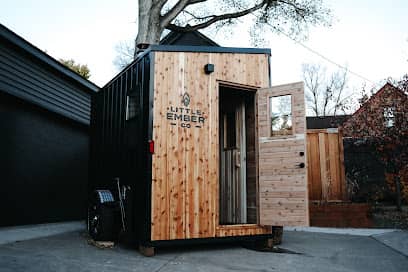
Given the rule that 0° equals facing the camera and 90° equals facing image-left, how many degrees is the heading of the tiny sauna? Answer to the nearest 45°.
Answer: approximately 0°

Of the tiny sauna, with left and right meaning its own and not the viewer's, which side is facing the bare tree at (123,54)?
back

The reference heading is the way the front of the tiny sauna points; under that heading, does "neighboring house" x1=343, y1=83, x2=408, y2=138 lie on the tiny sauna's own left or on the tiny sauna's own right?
on the tiny sauna's own left

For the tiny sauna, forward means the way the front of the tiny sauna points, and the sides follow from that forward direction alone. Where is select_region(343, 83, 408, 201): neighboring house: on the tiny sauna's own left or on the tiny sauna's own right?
on the tiny sauna's own left

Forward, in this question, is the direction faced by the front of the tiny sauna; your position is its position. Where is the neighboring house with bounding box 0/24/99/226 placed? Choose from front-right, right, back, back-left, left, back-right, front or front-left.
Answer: back-right

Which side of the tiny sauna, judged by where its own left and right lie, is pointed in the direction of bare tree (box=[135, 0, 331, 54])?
back

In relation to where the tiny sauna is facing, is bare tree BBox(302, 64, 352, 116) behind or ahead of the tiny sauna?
behind
